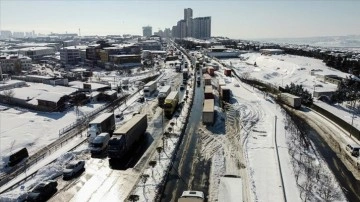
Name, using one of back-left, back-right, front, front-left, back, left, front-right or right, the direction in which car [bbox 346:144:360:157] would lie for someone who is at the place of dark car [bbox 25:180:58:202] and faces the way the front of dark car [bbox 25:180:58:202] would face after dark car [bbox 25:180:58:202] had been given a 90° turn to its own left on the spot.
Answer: front-left

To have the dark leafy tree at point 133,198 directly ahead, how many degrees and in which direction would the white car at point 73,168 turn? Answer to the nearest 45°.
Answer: approximately 90° to its left

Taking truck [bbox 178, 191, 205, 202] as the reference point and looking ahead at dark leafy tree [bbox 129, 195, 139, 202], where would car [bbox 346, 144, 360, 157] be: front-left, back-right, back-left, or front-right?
back-right

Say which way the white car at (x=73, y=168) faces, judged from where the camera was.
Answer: facing the viewer and to the left of the viewer

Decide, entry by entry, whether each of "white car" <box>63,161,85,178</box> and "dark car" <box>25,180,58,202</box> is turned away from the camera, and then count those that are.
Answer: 0

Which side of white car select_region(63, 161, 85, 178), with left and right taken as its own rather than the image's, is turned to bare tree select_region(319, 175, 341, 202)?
left

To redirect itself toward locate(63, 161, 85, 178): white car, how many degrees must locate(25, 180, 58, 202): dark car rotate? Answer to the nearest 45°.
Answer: approximately 180°

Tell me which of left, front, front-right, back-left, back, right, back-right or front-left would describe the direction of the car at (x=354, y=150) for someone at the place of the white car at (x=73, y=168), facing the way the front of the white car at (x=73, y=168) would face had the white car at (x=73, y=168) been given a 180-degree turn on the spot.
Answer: front-right

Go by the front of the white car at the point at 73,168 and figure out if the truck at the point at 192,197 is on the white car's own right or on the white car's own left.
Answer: on the white car's own left

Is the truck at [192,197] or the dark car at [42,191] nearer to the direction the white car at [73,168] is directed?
the dark car

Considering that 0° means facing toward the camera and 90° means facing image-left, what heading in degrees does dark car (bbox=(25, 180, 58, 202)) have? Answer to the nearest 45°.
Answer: approximately 45°

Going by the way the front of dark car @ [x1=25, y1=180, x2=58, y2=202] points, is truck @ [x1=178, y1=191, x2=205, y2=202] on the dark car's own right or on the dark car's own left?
on the dark car's own left
